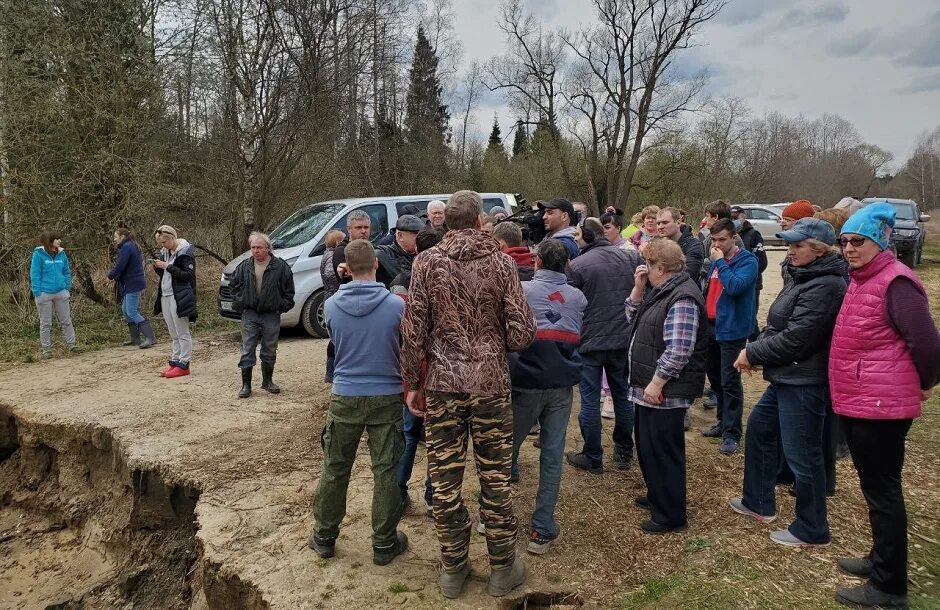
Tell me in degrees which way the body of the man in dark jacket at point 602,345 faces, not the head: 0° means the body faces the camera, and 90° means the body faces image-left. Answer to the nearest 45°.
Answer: approximately 135°

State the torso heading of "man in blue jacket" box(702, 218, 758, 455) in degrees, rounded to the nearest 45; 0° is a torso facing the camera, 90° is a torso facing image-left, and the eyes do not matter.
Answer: approximately 45°

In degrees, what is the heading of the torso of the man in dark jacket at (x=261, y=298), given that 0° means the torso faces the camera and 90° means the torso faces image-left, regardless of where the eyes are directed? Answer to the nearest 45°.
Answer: approximately 0°

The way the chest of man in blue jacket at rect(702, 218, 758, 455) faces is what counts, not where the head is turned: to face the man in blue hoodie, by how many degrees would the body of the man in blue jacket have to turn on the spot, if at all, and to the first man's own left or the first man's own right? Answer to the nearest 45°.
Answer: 0° — they already face them

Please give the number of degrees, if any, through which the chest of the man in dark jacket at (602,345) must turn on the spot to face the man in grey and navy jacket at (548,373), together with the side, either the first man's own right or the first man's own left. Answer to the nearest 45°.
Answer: approximately 135° to the first man's own left

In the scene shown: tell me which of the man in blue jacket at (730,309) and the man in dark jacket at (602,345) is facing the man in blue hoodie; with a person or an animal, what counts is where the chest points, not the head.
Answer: the man in blue jacket

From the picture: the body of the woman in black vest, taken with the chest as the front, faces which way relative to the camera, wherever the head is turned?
to the viewer's left

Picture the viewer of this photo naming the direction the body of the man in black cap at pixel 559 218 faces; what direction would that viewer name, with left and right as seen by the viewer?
facing to the left of the viewer

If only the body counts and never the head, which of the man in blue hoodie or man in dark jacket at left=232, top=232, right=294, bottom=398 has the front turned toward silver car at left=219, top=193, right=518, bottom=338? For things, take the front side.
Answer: the man in blue hoodie

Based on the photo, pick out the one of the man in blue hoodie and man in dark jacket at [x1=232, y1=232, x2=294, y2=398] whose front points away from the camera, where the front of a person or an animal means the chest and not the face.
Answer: the man in blue hoodie

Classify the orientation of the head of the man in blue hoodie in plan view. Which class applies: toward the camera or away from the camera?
away from the camera

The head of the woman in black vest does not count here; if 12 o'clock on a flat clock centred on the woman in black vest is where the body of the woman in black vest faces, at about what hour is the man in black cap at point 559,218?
The man in black cap is roughly at 2 o'clock from the woman in black vest.

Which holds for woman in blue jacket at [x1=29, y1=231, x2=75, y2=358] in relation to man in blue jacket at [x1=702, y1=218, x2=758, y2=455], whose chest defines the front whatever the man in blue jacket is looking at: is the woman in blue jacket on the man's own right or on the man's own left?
on the man's own right

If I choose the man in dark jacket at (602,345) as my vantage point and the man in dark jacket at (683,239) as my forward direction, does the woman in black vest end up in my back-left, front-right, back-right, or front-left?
back-right

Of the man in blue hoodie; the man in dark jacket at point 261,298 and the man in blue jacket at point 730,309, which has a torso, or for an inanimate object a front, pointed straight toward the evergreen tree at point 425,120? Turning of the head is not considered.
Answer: the man in blue hoodie

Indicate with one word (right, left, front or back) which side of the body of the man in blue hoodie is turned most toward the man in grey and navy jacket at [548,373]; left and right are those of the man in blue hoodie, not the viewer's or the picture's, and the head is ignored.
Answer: right

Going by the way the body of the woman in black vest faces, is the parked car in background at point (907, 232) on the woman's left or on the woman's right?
on the woman's right
